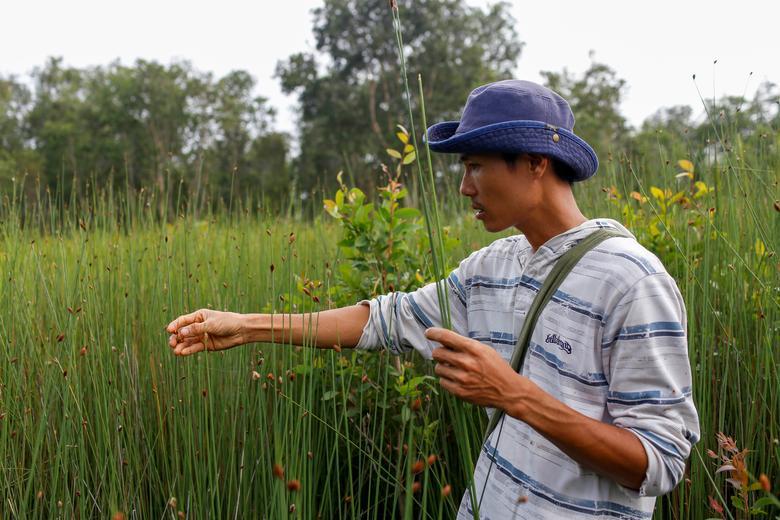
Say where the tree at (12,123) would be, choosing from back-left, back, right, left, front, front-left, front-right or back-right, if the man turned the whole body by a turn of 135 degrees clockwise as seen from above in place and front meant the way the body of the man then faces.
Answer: front-left

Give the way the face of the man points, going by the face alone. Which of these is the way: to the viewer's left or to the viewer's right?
to the viewer's left

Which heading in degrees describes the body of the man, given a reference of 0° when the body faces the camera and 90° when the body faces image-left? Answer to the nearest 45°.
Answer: approximately 45°

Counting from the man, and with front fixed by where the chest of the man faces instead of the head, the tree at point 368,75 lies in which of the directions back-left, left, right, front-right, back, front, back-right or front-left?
back-right
